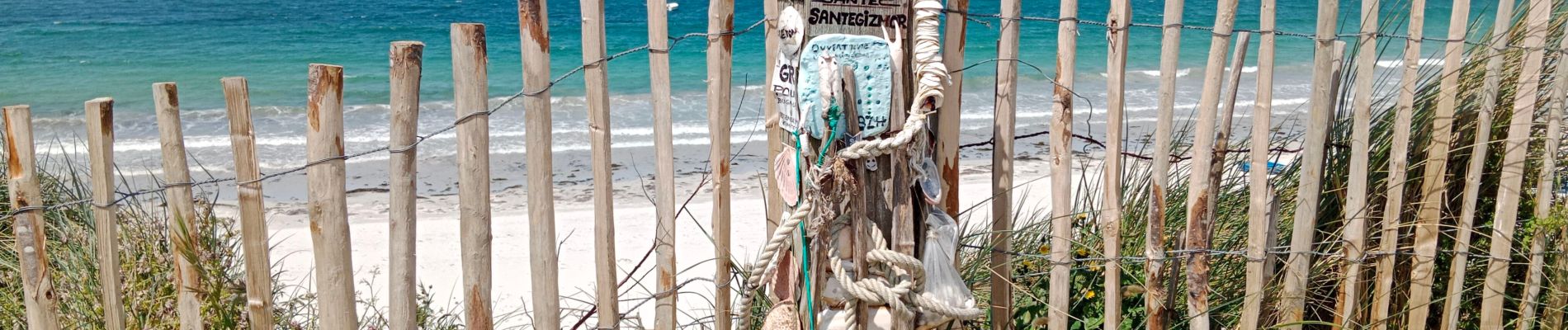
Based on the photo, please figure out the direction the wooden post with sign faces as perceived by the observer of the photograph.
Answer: facing the viewer
